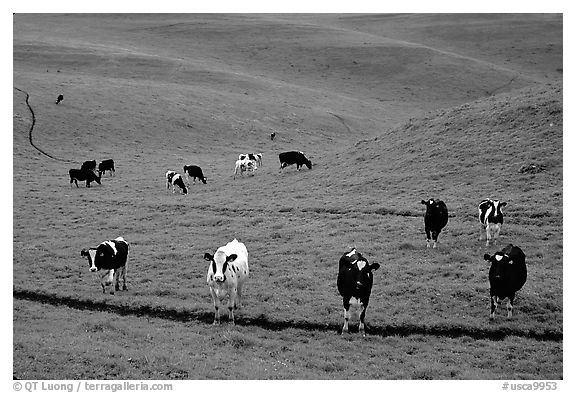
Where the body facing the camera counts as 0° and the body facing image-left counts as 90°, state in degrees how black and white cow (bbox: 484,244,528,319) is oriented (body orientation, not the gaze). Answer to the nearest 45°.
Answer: approximately 45°

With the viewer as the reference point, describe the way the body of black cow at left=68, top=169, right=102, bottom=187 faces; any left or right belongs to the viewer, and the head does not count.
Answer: facing to the right of the viewer

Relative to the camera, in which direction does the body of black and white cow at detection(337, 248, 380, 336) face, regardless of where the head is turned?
toward the camera

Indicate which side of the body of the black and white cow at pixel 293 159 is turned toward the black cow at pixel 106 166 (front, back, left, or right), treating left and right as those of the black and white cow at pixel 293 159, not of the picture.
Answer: back

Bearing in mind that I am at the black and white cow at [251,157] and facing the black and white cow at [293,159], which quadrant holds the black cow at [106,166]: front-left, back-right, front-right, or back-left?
back-right

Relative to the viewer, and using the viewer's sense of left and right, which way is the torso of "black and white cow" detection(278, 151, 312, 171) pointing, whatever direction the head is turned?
facing to the right of the viewer

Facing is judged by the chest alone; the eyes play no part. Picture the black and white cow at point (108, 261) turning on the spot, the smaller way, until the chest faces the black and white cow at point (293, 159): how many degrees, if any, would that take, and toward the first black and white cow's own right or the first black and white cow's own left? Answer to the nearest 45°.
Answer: approximately 180°

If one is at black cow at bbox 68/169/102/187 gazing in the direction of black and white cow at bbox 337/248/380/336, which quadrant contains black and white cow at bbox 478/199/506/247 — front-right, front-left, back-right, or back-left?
front-left

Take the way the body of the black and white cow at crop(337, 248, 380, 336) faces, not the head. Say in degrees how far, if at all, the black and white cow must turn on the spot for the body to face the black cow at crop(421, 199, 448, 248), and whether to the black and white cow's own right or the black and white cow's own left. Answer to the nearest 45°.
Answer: approximately 180°

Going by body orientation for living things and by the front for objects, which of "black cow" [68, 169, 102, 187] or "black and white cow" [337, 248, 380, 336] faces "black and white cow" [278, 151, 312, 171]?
the black cow

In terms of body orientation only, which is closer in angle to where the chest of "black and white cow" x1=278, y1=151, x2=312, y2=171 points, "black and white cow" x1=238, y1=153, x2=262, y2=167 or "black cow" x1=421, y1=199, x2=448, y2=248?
the black cow
